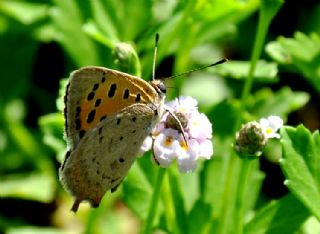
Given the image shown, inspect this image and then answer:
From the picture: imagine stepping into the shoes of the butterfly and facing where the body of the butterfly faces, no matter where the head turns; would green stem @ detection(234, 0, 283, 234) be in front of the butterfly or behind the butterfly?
in front

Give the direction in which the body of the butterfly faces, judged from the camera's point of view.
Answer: to the viewer's right

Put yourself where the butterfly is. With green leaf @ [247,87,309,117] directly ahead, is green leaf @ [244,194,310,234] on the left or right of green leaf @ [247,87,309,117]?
right

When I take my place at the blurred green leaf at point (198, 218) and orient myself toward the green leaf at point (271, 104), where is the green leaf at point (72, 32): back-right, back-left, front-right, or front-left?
front-left

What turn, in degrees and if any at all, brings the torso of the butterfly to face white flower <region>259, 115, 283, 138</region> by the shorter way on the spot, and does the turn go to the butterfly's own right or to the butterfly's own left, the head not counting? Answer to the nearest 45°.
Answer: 0° — it already faces it

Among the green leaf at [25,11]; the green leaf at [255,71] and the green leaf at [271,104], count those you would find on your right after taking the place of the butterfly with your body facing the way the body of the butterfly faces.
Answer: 0

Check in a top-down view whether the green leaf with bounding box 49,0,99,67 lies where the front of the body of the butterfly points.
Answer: no

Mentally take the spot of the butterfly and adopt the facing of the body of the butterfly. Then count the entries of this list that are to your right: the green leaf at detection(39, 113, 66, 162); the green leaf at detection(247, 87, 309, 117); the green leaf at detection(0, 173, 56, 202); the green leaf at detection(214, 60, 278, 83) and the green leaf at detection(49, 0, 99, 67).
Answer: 0

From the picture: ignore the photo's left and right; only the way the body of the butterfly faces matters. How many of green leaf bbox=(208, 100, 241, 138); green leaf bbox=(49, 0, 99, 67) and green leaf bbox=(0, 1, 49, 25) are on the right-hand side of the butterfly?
0

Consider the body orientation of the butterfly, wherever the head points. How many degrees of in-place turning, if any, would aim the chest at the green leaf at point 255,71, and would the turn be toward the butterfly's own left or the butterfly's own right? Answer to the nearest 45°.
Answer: approximately 45° to the butterfly's own left

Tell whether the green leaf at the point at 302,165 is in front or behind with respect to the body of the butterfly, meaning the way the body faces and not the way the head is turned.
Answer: in front
